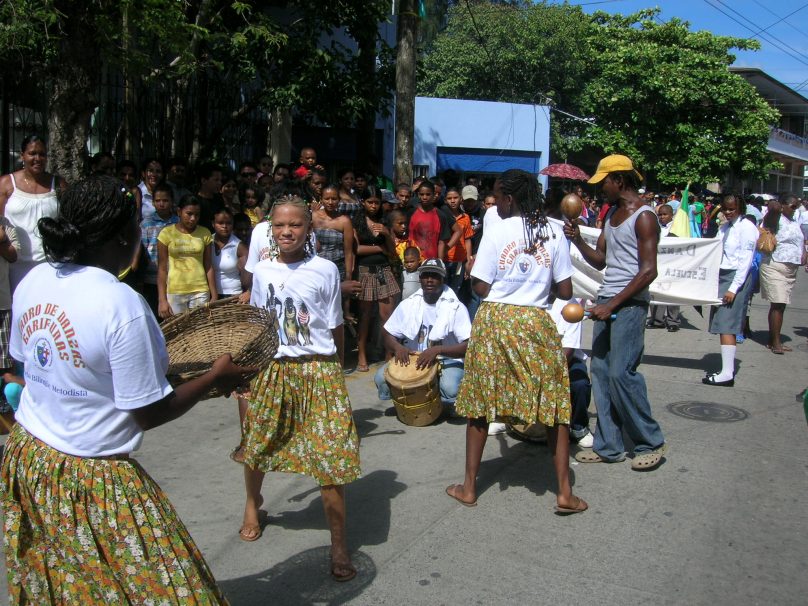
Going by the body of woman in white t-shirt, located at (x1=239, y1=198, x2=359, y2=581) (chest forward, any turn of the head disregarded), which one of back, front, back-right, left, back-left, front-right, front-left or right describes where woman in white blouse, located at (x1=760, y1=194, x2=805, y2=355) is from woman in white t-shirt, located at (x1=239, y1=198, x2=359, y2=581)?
back-left

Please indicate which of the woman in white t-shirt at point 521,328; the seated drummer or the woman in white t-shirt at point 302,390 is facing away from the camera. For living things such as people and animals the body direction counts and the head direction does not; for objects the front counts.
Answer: the woman in white t-shirt at point 521,328

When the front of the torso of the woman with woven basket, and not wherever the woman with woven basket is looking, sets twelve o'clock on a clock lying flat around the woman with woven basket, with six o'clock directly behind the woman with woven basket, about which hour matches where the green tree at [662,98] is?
The green tree is roughly at 12 o'clock from the woman with woven basket.

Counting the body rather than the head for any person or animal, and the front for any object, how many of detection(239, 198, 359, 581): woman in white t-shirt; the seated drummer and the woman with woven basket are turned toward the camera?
2

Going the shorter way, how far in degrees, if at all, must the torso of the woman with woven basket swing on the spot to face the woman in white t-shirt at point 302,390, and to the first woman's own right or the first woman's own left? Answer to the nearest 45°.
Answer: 0° — they already face them

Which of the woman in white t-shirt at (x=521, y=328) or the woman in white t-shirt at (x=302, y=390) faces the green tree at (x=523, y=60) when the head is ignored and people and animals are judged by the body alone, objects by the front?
the woman in white t-shirt at (x=521, y=328)

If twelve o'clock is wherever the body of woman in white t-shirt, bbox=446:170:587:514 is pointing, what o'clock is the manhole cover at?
The manhole cover is roughly at 1 o'clock from the woman in white t-shirt.

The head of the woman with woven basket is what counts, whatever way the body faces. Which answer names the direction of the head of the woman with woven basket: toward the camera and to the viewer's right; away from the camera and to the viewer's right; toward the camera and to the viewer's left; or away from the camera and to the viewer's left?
away from the camera and to the viewer's right

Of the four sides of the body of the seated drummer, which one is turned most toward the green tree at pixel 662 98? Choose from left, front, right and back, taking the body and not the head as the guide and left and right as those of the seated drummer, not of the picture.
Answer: back

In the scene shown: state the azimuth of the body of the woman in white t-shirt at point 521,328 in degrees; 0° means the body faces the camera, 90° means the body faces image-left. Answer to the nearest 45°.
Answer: approximately 180°

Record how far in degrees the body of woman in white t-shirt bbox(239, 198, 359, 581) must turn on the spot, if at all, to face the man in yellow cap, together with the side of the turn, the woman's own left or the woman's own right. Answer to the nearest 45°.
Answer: approximately 135° to the woman's own left

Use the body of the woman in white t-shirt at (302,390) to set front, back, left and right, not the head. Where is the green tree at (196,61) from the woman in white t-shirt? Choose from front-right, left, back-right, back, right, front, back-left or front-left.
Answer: back
